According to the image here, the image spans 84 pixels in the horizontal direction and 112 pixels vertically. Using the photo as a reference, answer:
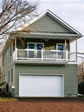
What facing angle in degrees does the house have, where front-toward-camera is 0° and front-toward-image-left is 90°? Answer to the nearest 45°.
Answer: approximately 0°
